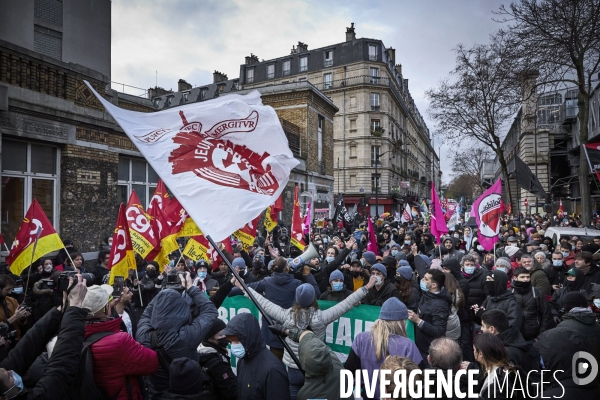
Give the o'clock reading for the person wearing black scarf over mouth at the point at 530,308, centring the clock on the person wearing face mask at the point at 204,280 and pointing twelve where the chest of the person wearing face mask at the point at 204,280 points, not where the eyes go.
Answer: the person wearing black scarf over mouth at the point at 530,308 is roughly at 10 o'clock from the person wearing face mask at the point at 204,280.

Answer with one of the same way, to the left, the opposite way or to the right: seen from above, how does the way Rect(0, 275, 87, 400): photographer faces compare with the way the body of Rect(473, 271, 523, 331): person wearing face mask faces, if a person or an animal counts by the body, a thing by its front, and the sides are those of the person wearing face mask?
the opposite way
